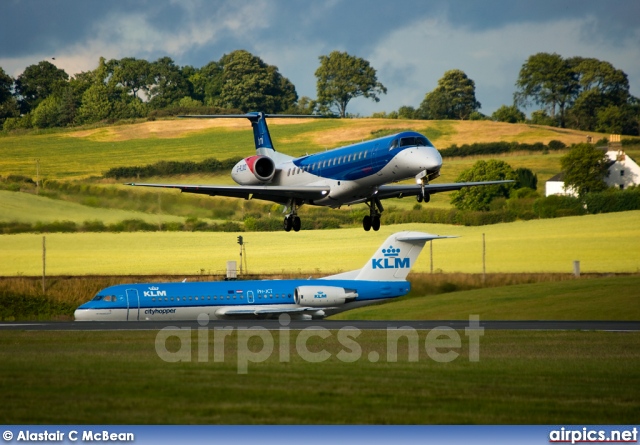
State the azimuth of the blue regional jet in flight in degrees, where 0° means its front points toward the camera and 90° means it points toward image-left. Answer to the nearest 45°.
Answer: approximately 315°
